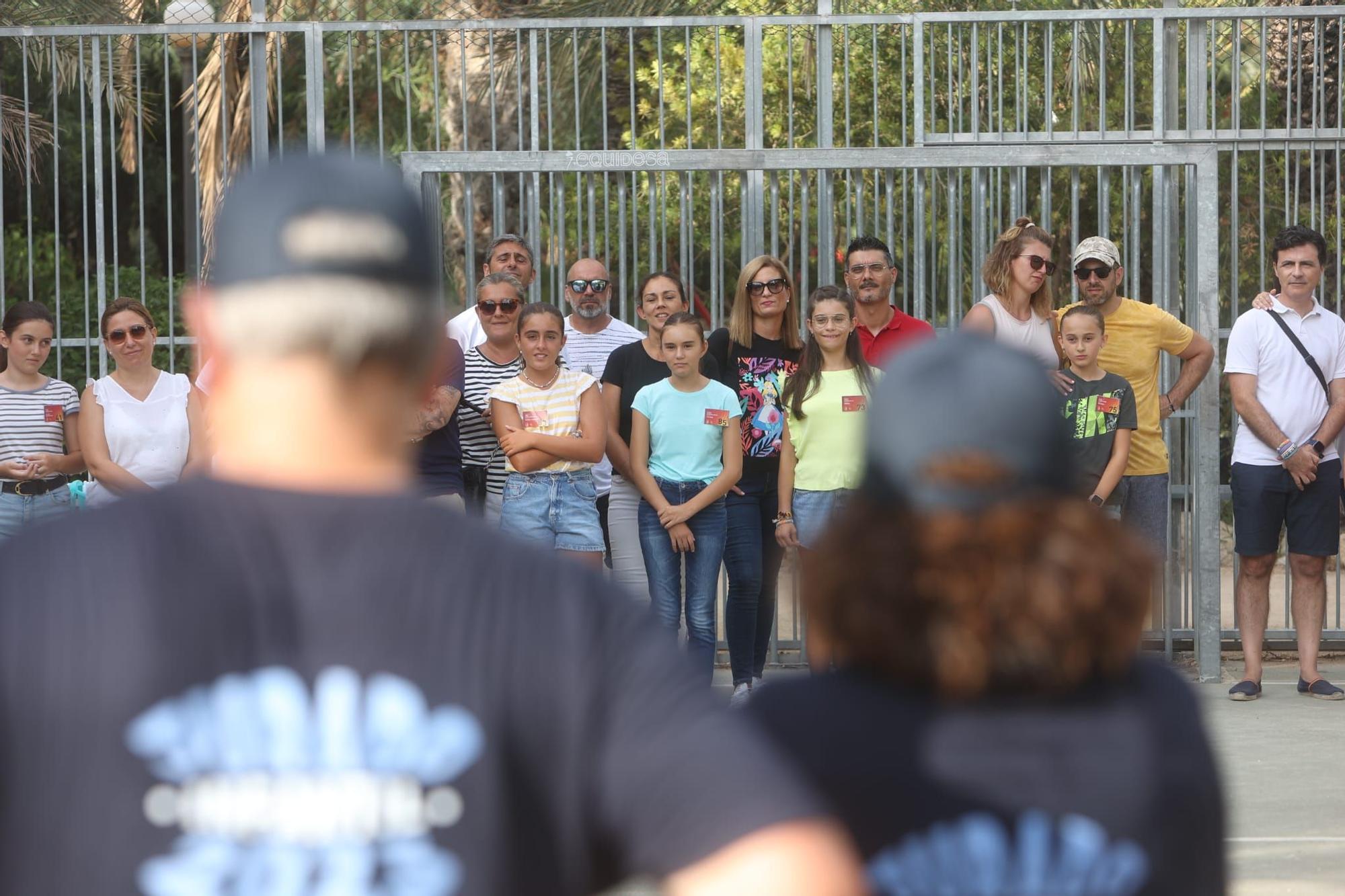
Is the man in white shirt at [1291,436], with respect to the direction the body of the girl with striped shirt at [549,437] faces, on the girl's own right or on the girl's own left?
on the girl's own left

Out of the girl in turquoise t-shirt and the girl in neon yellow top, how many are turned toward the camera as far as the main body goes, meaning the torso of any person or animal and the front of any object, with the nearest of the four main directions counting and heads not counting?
2

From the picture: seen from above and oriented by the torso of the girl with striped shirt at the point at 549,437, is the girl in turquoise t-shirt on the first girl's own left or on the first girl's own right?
on the first girl's own left

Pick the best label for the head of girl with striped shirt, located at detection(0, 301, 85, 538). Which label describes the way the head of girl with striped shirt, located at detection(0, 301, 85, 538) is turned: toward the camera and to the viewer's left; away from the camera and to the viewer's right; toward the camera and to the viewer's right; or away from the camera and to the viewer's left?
toward the camera and to the viewer's right

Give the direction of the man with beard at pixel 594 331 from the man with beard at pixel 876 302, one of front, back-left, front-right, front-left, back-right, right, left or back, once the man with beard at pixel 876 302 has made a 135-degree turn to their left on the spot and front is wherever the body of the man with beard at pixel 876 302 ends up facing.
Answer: back-left

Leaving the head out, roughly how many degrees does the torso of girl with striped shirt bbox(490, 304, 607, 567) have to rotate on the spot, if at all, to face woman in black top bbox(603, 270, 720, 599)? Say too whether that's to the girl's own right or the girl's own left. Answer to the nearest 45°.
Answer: approximately 135° to the girl's own left

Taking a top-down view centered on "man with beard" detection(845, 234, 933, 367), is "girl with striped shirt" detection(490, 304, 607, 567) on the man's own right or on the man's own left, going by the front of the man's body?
on the man's own right

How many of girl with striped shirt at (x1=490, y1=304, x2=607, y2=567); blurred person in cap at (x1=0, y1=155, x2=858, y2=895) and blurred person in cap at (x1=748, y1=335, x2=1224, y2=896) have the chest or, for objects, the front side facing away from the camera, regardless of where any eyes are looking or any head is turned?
2

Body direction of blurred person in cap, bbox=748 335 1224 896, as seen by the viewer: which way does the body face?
away from the camera

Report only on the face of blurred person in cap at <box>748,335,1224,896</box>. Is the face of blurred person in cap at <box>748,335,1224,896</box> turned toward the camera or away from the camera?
away from the camera

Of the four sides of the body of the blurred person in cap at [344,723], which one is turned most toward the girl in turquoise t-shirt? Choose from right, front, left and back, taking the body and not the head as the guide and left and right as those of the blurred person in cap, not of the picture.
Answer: front

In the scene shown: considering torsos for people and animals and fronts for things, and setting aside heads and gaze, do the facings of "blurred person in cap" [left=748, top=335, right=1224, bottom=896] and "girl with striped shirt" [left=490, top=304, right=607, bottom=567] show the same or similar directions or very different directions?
very different directions

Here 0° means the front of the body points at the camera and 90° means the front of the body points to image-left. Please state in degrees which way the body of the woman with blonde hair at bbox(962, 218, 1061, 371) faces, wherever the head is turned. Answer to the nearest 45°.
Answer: approximately 315°

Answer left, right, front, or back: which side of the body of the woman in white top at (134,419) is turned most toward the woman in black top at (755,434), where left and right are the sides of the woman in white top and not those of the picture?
left
